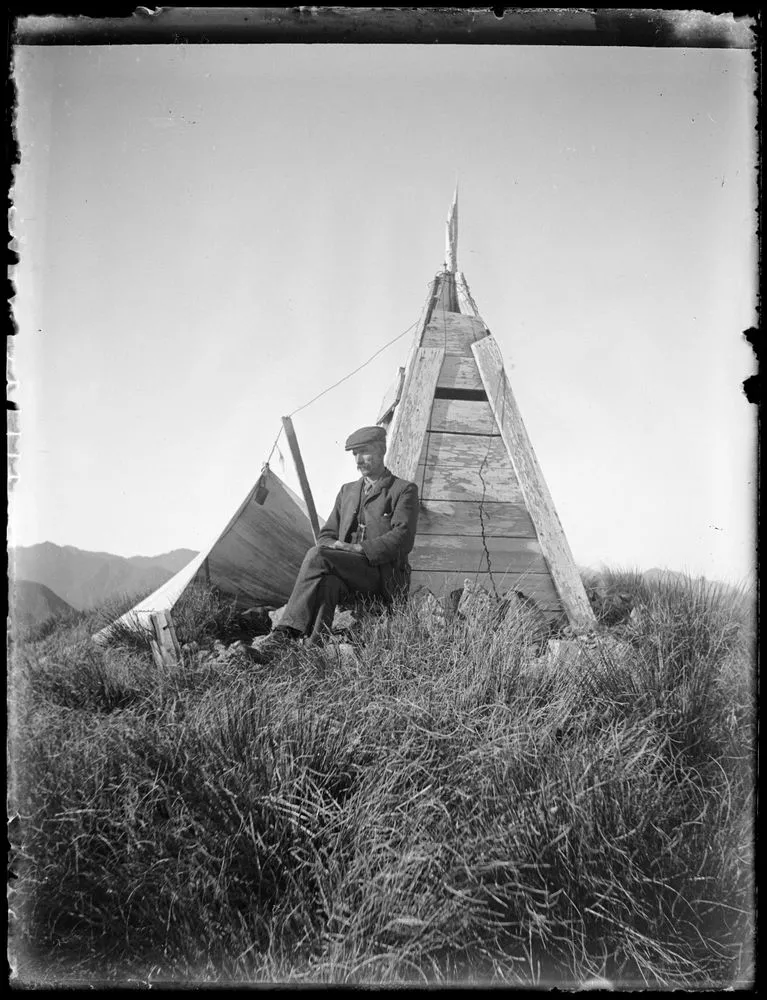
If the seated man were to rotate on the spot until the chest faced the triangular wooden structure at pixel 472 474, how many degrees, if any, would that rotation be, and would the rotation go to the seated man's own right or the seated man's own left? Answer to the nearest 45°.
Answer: approximately 180°

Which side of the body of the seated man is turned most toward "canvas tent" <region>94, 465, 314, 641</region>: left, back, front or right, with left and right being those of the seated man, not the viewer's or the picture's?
right

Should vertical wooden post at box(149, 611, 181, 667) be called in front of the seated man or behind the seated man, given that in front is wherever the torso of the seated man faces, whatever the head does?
in front

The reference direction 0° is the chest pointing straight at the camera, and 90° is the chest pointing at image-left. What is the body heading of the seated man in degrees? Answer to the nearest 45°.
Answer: approximately 45°
